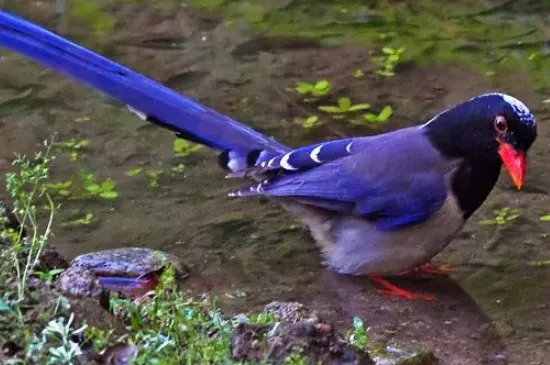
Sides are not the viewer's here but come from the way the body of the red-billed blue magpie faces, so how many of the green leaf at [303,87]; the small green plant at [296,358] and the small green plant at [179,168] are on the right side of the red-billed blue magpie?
1

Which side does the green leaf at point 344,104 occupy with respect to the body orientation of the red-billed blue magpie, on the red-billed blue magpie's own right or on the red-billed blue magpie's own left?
on the red-billed blue magpie's own left

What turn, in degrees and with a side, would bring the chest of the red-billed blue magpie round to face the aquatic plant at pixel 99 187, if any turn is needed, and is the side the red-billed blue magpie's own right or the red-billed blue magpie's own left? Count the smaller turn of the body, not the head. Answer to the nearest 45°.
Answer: approximately 135° to the red-billed blue magpie's own left

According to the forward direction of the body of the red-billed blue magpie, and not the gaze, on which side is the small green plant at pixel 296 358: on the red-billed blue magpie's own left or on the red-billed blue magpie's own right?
on the red-billed blue magpie's own right

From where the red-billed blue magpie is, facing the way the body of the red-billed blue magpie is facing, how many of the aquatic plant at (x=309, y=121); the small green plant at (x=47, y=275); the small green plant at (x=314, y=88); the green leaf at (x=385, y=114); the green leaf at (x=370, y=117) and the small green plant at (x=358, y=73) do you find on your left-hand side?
5

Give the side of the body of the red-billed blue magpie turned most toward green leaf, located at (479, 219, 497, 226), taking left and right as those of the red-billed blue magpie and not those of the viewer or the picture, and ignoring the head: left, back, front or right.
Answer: front

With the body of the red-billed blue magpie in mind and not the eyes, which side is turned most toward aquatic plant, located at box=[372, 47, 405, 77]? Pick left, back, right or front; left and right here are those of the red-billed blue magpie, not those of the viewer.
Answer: left

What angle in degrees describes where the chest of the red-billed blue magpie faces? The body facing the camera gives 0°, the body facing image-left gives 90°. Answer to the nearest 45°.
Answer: approximately 270°

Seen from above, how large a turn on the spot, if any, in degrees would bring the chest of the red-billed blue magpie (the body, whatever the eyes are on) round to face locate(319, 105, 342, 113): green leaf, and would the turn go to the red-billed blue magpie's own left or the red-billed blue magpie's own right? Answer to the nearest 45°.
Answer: approximately 90° to the red-billed blue magpie's own left

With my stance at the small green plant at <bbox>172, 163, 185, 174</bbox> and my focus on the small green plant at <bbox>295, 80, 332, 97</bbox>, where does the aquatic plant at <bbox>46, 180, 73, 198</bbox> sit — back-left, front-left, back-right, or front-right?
back-left

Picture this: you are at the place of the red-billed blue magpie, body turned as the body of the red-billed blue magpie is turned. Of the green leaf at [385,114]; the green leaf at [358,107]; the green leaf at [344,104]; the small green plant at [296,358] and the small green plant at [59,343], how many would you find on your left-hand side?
3

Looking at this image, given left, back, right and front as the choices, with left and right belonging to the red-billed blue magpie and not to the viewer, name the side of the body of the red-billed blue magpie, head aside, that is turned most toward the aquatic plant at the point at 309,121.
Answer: left

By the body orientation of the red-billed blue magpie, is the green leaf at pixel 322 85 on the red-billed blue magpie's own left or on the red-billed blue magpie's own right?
on the red-billed blue magpie's own left
